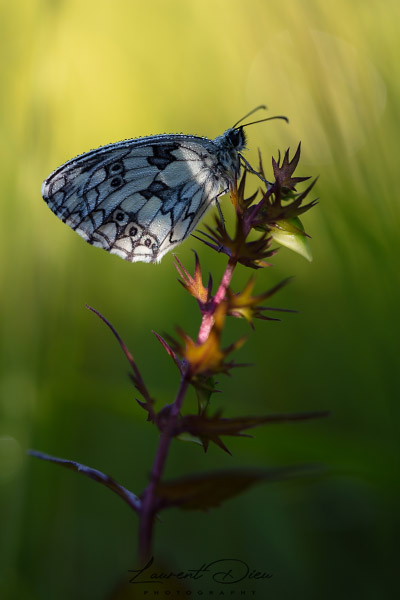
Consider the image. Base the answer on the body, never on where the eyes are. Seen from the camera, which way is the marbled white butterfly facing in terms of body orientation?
to the viewer's right
